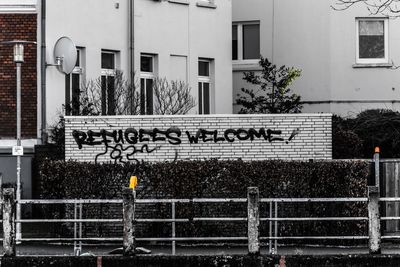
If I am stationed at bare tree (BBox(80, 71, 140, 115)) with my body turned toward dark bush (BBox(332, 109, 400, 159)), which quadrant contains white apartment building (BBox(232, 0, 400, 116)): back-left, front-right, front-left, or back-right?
front-left

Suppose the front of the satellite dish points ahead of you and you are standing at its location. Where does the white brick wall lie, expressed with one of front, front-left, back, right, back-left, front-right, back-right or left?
left
